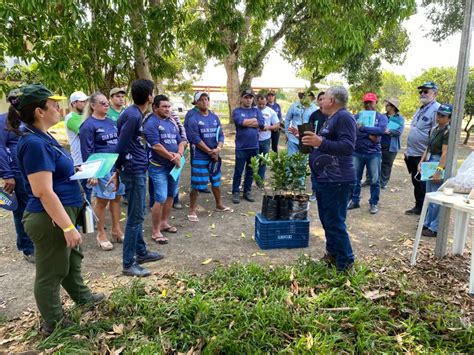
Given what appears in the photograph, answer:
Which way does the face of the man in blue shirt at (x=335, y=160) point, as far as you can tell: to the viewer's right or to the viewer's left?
to the viewer's left

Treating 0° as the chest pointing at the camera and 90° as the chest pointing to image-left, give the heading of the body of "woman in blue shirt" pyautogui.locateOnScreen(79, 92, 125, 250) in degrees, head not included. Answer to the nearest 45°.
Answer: approximately 315°

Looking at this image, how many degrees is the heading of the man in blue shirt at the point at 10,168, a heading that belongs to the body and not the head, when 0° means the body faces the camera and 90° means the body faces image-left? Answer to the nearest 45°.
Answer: approximately 270°

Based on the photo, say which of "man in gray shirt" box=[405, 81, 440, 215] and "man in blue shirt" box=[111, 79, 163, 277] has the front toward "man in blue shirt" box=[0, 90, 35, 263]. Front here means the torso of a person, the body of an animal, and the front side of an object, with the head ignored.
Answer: the man in gray shirt

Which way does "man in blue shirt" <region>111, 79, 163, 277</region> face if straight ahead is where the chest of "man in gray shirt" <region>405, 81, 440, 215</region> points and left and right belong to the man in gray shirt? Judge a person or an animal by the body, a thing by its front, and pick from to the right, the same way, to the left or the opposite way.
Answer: the opposite way

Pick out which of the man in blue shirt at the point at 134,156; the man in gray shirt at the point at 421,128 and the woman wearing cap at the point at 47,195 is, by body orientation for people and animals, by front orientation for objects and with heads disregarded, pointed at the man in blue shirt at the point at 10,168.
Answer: the man in gray shirt

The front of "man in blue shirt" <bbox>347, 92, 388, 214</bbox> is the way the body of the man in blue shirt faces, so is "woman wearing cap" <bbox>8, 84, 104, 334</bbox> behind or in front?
in front

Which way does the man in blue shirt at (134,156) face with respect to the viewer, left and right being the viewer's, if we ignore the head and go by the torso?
facing to the right of the viewer

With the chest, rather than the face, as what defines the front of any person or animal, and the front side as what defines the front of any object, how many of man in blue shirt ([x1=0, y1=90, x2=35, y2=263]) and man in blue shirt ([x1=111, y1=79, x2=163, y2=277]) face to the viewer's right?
2

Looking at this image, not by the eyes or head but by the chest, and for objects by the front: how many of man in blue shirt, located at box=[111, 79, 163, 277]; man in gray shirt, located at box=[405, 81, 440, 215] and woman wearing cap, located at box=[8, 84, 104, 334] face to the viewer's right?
2

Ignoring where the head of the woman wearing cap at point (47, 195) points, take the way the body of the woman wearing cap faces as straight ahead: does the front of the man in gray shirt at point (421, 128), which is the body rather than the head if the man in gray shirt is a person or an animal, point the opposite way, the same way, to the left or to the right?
the opposite way

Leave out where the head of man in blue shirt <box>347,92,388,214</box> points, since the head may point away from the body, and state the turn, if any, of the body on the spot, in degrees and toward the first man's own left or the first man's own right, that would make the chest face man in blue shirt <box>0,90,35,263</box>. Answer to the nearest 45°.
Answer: approximately 45° to the first man's own right
